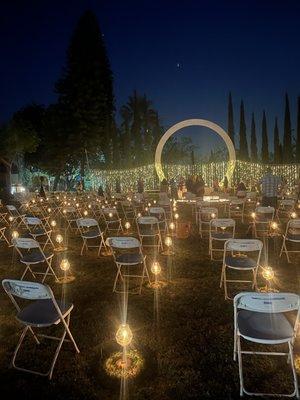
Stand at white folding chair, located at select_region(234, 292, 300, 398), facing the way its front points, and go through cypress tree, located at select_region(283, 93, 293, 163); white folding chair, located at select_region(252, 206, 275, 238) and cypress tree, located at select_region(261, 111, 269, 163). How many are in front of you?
3

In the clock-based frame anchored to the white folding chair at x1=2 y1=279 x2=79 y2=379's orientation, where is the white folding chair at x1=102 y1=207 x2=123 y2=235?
the white folding chair at x1=102 y1=207 x2=123 y2=235 is roughly at 11 o'clock from the white folding chair at x1=2 y1=279 x2=79 y2=379.

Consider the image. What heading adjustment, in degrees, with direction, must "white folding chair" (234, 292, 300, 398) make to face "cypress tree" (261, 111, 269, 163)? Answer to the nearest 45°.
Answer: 0° — it already faces it

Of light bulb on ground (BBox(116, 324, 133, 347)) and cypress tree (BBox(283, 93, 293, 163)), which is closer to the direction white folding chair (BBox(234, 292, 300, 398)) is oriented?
the cypress tree

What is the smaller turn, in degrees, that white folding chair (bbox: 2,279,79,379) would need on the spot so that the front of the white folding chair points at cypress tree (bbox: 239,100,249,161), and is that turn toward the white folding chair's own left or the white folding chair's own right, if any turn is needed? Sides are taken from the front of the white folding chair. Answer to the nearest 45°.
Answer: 0° — it already faces it

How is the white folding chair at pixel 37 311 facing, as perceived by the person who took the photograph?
facing away from the viewer and to the right of the viewer

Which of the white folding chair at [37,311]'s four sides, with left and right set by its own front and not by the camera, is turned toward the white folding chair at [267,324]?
right

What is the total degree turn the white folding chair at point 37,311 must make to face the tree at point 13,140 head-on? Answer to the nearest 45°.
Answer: approximately 45° to its left

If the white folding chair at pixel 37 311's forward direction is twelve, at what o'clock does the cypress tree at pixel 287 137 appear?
The cypress tree is roughly at 12 o'clock from the white folding chair.

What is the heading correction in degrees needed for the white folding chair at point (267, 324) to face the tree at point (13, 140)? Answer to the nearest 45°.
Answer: approximately 45° to its left

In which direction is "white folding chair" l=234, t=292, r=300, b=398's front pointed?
away from the camera
